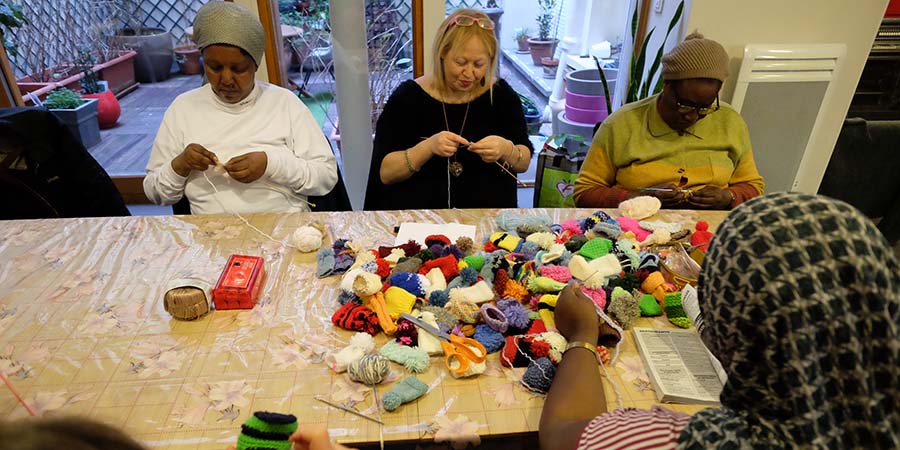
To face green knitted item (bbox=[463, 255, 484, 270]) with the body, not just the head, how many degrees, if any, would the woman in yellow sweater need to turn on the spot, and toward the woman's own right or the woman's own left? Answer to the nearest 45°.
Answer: approximately 45° to the woman's own right

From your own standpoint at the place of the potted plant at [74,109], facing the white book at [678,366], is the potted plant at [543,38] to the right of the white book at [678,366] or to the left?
left

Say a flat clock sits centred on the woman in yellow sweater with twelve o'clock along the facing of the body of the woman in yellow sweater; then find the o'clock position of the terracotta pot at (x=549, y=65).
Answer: The terracotta pot is roughly at 5 o'clock from the woman in yellow sweater.

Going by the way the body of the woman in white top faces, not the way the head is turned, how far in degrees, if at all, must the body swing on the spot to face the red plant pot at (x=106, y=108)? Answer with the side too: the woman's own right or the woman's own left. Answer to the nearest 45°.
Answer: approximately 180°

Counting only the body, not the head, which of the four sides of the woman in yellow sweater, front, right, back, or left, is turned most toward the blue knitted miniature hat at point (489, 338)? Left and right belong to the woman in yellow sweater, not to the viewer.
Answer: front

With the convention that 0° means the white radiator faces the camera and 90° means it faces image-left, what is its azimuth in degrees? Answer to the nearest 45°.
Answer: approximately 0°

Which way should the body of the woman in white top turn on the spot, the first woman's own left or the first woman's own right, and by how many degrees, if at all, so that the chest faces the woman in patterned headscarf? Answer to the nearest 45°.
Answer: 0° — they already face them

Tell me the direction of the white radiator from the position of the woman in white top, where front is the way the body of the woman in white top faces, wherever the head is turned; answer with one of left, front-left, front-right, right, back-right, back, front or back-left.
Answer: left

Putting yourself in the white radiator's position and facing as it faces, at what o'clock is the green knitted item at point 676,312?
The green knitted item is roughly at 12 o'clock from the white radiator.

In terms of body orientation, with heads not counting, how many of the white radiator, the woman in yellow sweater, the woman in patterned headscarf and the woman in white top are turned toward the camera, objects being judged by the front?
3

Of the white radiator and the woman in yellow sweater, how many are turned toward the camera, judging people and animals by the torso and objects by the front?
2

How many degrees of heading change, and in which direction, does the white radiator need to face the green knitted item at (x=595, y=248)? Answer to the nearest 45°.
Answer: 0° — it already faces it
